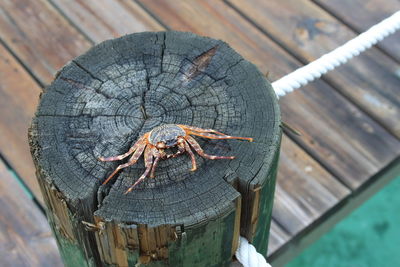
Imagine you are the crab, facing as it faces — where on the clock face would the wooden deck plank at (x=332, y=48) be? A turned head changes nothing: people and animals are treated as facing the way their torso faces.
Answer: The wooden deck plank is roughly at 7 o'clock from the crab.

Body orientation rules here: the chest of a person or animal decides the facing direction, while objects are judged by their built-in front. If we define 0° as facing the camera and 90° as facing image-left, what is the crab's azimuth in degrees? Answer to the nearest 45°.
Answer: approximately 0°

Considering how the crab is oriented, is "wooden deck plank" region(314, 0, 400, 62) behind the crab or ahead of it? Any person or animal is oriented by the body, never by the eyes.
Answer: behind

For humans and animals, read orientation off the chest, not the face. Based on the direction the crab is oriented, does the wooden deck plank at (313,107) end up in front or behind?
behind

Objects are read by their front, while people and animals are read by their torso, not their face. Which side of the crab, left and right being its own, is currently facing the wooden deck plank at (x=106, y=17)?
back

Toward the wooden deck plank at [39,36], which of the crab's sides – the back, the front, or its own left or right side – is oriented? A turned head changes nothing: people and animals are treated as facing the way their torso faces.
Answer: back
